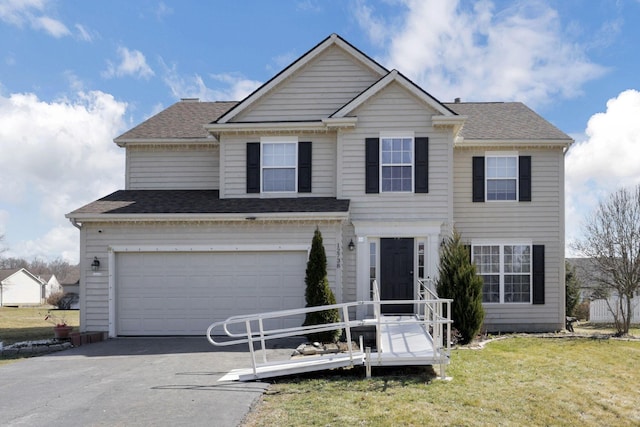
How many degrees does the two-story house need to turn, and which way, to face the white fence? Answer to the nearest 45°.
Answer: approximately 135° to its left

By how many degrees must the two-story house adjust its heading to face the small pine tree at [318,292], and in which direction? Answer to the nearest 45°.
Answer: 0° — it already faces it

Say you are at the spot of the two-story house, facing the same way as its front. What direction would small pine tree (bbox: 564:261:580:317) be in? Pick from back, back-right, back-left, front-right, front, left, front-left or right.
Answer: back-left

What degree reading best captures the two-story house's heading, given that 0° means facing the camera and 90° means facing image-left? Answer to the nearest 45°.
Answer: approximately 0°

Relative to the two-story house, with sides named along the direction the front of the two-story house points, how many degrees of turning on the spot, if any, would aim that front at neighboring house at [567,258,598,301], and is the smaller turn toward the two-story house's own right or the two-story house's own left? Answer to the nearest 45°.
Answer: approximately 135° to the two-story house's own left

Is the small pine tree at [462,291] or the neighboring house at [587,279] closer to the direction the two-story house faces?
the small pine tree
